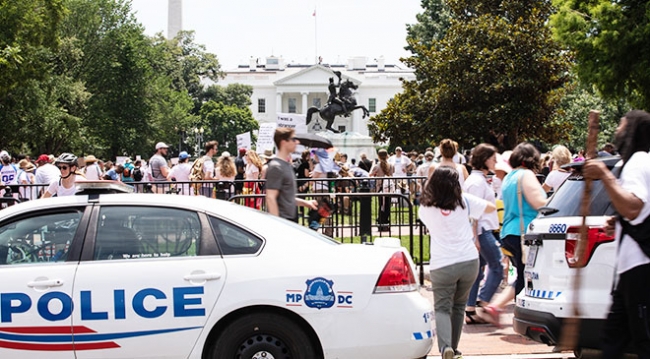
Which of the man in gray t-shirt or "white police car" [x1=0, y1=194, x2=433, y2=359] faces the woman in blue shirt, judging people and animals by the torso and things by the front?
the man in gray t-shirt

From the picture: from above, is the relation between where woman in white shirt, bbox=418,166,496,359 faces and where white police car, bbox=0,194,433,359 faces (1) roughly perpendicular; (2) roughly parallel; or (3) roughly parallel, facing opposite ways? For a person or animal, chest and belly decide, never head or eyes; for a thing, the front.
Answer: roughly perpendicular

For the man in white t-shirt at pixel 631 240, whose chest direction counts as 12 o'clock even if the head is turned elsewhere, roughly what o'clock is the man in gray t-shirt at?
The man in gray t-shirt is roughly at 1 o'clock from the man in white t-shirt.

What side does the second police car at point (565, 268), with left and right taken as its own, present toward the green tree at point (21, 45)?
left

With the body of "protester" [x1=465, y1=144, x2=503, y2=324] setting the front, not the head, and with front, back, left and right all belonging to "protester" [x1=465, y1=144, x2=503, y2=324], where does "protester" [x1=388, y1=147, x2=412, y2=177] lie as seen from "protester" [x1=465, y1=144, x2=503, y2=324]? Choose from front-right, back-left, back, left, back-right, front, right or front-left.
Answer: left

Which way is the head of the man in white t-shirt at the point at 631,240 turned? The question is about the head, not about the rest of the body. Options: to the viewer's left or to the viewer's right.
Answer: to the viewer's left

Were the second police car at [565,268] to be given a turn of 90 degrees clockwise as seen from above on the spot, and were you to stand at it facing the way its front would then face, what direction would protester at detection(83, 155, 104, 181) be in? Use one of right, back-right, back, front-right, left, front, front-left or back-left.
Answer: back

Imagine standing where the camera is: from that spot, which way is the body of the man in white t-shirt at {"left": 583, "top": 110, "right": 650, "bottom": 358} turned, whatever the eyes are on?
to the viewer's left

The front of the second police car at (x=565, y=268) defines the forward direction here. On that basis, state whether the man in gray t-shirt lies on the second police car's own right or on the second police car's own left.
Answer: on the second police car's own left

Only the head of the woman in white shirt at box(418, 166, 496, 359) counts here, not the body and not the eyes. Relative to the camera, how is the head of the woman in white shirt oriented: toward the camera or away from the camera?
away from the camera

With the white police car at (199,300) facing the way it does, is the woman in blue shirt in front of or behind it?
behind
